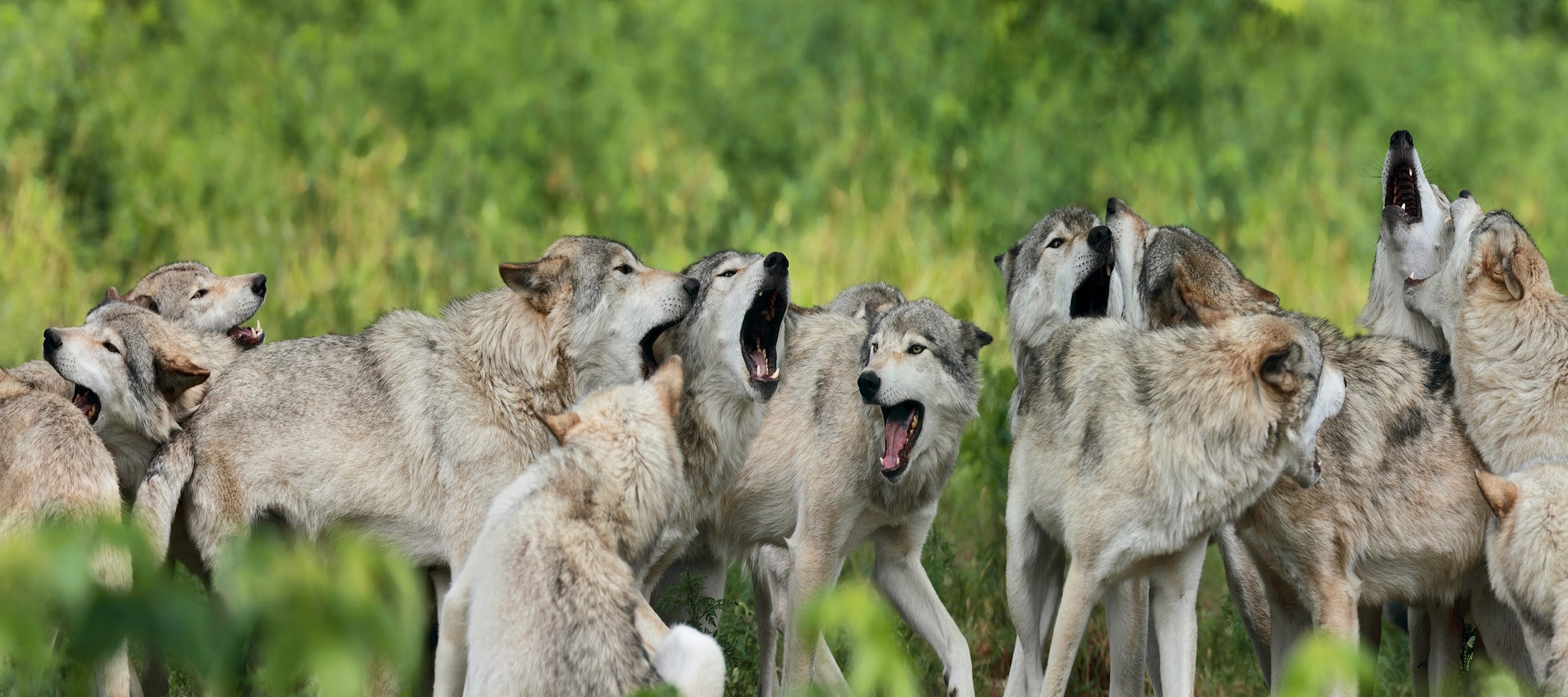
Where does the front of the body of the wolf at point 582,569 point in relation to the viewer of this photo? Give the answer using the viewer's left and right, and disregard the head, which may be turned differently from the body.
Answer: facing away from the viewer

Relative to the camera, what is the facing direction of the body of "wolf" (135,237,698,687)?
to the viewer's right

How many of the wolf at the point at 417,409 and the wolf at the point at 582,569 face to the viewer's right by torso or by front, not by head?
1

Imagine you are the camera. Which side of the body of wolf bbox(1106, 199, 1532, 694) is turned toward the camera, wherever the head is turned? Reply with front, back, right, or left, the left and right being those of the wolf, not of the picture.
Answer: left

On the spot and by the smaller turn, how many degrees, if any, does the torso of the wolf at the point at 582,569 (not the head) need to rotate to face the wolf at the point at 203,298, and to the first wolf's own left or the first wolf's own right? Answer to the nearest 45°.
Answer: approximately 45° to the first wolf's own left
